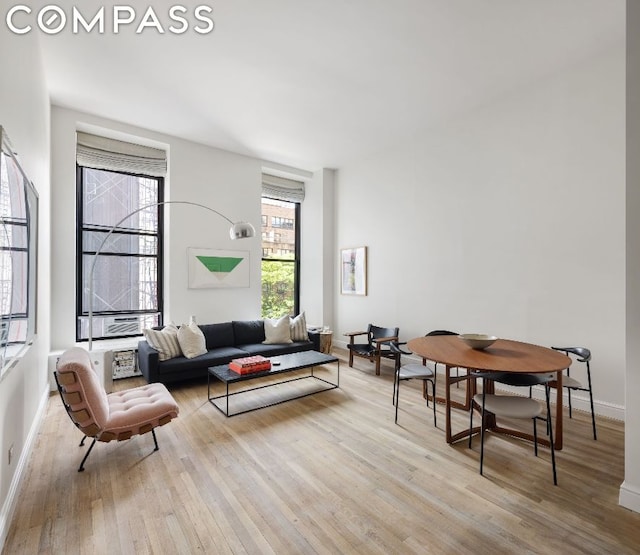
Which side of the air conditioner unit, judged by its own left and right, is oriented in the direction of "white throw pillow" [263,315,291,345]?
left

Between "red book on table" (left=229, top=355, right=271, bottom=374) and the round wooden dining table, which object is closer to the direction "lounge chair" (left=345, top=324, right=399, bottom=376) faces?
the red book on table

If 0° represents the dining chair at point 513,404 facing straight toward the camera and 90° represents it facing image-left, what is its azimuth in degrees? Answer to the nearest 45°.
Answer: approximately 180°

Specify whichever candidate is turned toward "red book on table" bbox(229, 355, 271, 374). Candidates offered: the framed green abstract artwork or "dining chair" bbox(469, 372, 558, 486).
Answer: the framed green abstract artwork

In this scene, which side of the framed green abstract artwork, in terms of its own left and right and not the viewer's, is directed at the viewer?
front

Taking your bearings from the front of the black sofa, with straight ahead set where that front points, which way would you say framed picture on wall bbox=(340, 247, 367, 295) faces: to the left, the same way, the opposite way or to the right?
to the right

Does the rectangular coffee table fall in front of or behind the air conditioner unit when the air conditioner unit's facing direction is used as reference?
in front

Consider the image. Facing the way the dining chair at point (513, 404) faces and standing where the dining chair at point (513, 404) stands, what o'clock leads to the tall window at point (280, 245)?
The tall window is roughly at 10 o'clock from the dining chair.

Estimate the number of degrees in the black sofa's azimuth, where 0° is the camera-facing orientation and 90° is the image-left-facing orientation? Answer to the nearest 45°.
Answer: approximately 315°

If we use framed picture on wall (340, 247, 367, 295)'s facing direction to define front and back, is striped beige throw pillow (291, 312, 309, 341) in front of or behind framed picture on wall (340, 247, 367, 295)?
in front

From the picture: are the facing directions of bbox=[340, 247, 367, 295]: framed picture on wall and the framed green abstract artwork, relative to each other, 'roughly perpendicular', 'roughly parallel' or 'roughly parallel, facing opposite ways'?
roughly perpendicular

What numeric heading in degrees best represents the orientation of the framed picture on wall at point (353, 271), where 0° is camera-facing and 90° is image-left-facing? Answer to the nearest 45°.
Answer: approximately 45°

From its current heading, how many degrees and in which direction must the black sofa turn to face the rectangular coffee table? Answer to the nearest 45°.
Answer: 0° — it already faces it

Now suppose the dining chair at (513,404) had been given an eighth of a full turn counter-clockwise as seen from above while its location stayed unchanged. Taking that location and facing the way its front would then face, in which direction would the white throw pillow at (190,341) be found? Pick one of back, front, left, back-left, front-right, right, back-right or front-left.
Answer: front-left
